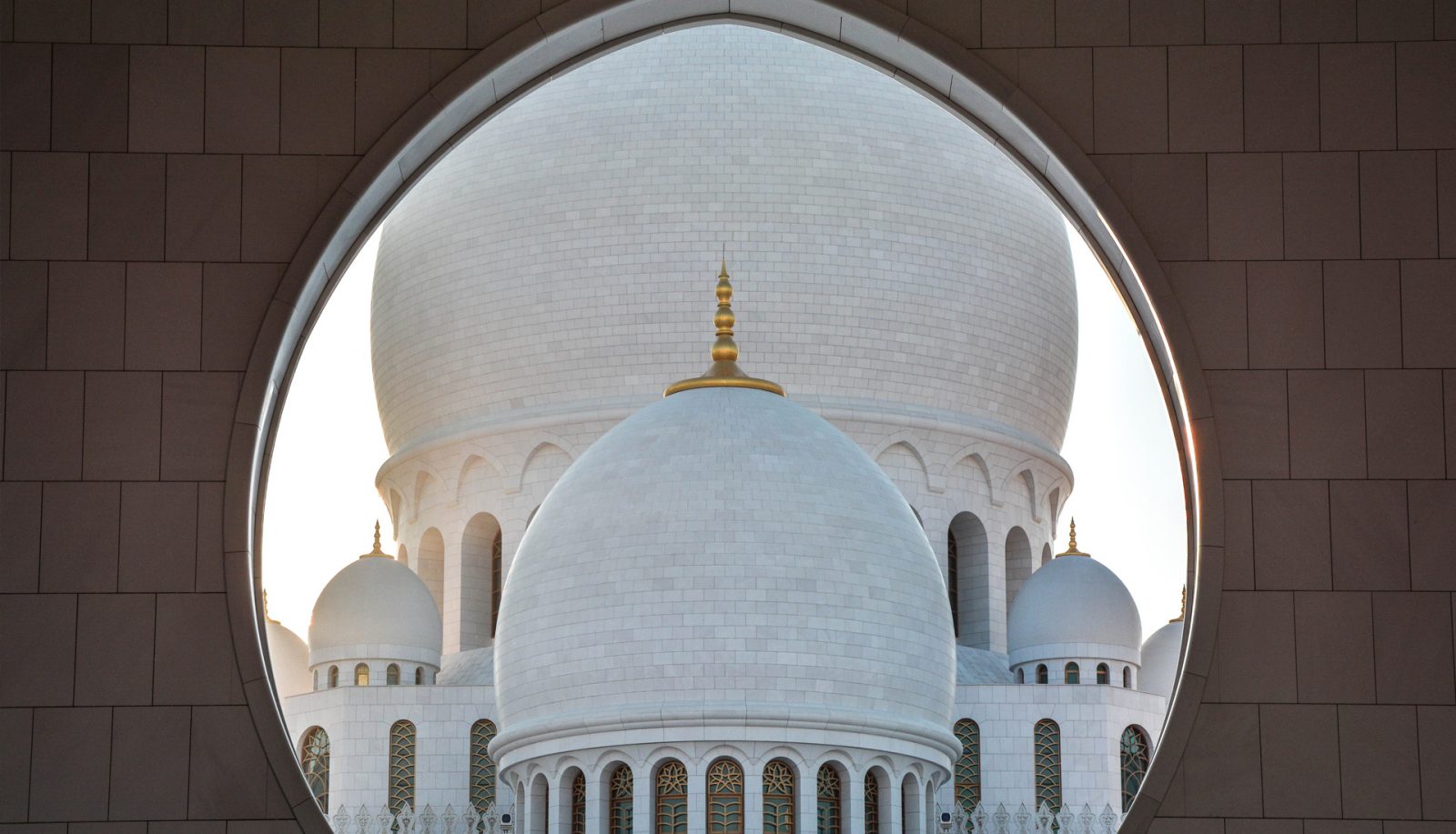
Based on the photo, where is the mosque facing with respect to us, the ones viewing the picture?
facing the viewer
